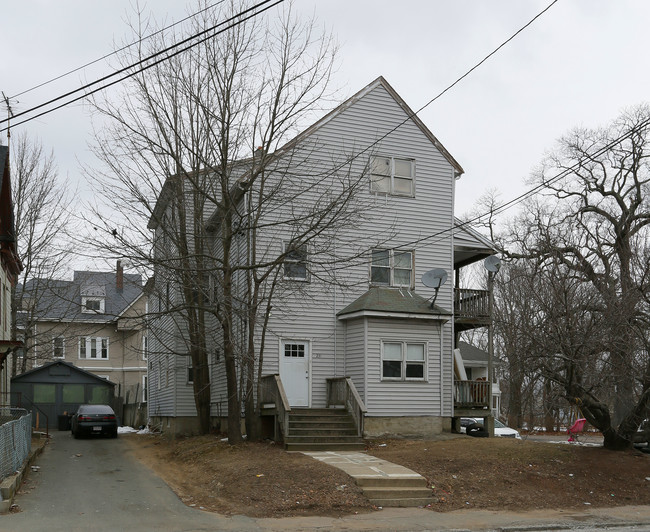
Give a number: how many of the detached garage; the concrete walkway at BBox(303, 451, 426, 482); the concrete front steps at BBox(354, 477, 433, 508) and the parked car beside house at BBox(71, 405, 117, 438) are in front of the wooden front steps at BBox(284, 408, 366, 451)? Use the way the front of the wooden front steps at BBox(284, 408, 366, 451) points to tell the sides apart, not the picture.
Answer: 2

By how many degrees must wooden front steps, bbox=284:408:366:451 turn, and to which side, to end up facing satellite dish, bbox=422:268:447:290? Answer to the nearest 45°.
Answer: approximately 135° to its left

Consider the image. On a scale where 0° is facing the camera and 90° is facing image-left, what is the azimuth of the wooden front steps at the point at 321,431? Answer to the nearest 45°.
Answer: approximately 0°

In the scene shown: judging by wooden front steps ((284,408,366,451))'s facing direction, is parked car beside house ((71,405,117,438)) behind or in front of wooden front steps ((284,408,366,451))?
behind

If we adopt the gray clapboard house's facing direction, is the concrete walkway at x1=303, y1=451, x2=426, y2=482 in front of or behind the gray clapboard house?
in front

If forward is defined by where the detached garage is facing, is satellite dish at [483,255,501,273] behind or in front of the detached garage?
in front

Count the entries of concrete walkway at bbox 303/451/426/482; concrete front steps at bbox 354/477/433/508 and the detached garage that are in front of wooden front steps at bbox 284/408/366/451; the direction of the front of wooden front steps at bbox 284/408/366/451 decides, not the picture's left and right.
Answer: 2

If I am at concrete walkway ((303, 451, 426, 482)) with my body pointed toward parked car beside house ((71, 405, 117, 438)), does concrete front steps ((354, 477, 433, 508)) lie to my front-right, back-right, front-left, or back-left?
back-left

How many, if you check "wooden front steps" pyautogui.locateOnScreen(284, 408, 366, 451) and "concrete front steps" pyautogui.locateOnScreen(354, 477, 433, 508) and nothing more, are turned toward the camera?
2

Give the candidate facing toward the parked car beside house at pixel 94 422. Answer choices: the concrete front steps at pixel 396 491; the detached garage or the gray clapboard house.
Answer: the detached garage
